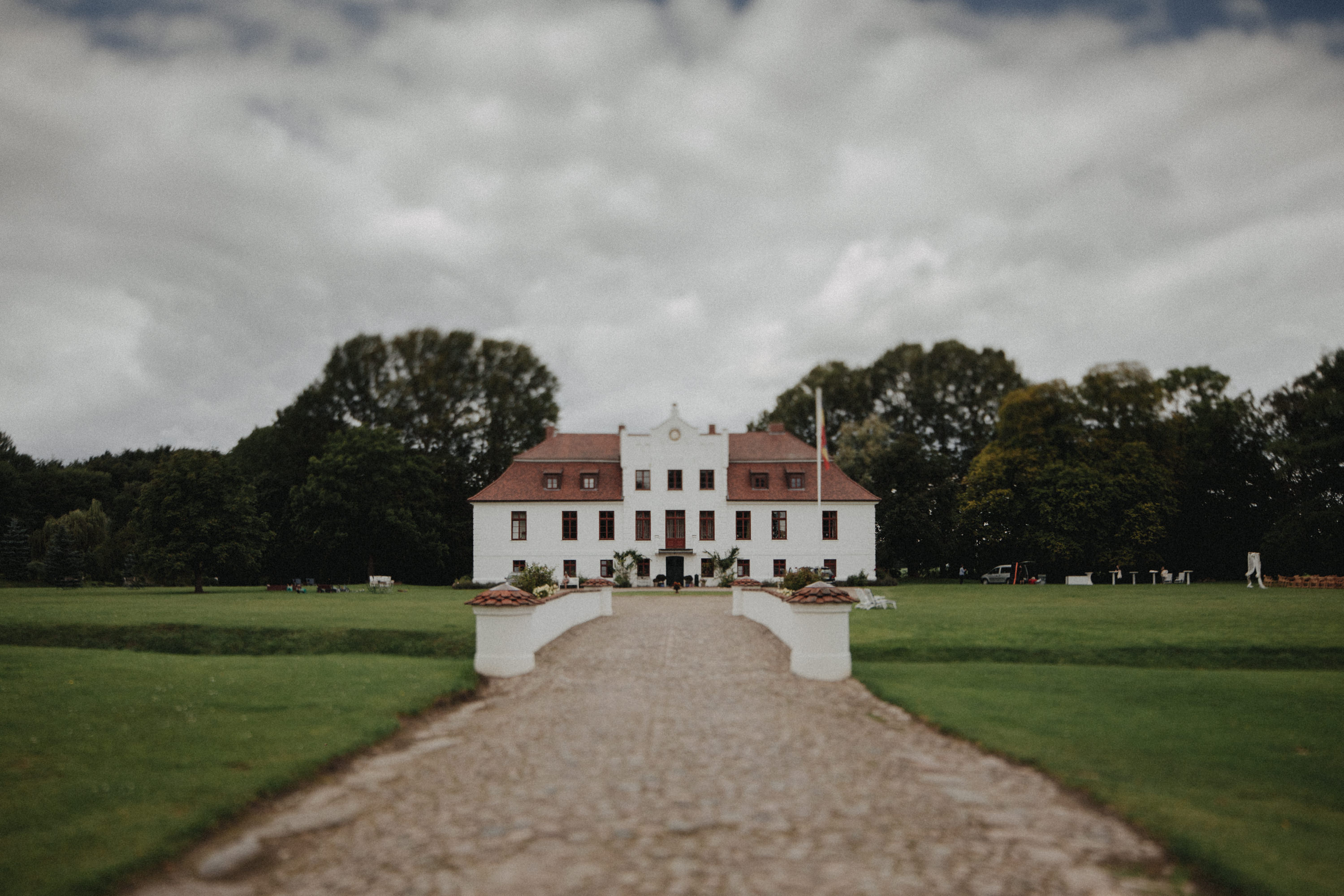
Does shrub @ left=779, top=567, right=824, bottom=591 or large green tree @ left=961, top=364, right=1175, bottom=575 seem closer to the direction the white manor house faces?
the shrub

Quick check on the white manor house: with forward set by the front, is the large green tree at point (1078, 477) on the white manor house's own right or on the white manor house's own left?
on the white manor house's own left

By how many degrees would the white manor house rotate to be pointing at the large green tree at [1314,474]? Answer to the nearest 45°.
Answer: approximately 90° to its left

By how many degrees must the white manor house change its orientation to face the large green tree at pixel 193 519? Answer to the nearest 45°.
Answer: approximately 45° to its right

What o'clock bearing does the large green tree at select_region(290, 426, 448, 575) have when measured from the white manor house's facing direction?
The large green tree is roughly at 3 o'clock from the white manor house.

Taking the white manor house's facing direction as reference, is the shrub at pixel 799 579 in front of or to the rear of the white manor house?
in front

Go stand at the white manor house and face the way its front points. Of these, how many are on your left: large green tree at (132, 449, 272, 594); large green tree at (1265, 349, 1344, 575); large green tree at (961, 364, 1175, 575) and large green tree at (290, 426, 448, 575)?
2

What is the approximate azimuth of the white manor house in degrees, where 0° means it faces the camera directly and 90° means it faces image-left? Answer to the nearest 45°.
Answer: approximately 0°
